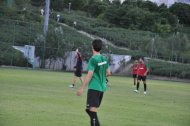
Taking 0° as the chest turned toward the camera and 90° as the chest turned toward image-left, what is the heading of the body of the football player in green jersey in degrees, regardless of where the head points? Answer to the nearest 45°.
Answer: approximately 135°
